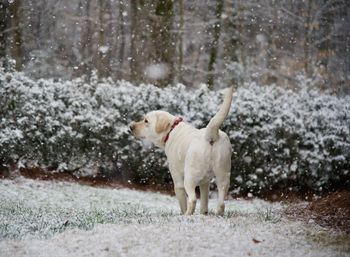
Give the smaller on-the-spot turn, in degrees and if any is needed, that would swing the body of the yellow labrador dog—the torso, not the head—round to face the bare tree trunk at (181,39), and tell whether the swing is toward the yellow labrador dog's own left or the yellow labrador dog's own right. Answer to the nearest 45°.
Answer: approximately 45° to the yellow labrador dog's own right

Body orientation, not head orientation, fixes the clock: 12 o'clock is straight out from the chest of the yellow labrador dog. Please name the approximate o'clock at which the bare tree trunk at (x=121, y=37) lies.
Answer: The bare tree trunk is roughly at 1 o'clock from the yellow labrador dog.

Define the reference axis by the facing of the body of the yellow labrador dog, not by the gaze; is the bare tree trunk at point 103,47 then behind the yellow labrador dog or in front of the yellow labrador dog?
in front

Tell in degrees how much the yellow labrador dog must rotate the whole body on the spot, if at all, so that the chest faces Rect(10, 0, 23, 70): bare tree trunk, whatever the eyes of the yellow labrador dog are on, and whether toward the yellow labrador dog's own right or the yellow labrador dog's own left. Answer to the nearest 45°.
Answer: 0° — it already faces it

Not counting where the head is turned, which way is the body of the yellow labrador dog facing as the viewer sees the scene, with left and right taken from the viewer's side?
facing away from the viewer and to the left of the viewer

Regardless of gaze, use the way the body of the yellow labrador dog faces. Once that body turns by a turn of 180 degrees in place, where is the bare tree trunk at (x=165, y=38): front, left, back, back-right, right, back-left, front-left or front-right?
back-left

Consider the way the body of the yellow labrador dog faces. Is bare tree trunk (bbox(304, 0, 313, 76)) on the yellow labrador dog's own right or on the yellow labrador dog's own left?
on the yellow labrador dog's own right

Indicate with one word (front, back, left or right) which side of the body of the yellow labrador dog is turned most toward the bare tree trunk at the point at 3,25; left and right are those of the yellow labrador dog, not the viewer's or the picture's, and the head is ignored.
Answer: front

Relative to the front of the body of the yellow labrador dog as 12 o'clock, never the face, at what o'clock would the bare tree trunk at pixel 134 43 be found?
The bare tree trunk is roughly at 1 o'clock from the yellow labrador dog.

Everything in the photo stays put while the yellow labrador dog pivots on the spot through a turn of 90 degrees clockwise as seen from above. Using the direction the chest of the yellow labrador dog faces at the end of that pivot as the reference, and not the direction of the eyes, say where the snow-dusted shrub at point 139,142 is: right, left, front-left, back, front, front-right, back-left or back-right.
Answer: front-left
